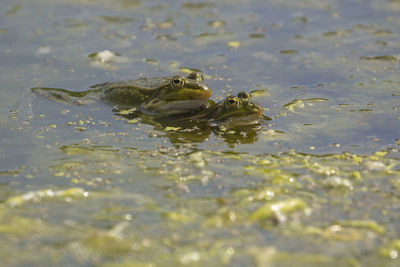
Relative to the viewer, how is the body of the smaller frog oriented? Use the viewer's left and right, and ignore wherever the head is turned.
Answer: facing the viewer and to the right of the viewer

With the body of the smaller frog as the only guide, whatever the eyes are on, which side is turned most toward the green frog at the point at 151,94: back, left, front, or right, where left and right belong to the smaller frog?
back

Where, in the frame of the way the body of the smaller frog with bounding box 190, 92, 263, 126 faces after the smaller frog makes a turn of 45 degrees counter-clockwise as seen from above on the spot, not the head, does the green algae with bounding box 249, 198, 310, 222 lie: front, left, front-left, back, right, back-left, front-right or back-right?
right
